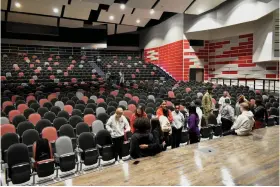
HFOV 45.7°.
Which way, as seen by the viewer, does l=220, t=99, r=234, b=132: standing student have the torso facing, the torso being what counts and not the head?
away from the camera

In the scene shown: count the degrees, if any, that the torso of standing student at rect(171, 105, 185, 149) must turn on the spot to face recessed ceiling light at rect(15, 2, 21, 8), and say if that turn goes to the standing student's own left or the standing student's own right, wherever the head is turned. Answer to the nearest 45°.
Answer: approximately 135° to the standing student's own right

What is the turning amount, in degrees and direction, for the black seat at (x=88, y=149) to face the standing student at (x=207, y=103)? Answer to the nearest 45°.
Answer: approximately 90° to its left

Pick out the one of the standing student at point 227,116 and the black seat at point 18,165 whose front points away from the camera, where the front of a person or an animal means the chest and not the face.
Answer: the standing student

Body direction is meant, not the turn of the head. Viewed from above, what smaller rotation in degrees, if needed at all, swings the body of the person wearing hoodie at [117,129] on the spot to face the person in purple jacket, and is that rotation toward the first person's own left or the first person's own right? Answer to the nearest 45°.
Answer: approximately 90° to the first person's own left

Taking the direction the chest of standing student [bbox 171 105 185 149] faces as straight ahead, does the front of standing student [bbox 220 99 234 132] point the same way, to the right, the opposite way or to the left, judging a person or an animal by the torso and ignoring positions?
the opposite way

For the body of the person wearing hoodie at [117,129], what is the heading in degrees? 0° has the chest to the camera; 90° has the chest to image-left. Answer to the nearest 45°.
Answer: approximately 0°
